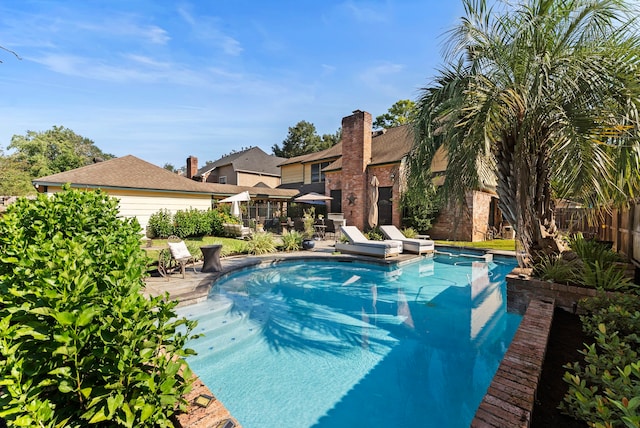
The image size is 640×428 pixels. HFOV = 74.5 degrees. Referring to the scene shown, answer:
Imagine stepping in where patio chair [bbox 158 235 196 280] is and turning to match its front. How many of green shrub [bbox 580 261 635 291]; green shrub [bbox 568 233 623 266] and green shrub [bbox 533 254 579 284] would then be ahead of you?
3

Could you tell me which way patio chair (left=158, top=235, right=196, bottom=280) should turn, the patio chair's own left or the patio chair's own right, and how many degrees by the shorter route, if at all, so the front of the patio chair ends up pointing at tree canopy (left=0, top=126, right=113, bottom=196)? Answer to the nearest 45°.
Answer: approximately 135° to the patio chair's own left

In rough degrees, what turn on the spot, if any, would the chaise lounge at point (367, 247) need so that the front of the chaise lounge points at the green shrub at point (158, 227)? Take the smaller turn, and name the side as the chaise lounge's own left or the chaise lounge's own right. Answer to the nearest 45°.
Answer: approximately 135° to the chaise lounge's own right

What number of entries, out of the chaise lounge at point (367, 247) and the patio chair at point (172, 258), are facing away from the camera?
0

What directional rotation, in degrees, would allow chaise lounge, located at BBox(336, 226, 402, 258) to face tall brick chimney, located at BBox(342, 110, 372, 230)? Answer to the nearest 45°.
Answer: approximately 135° to its left

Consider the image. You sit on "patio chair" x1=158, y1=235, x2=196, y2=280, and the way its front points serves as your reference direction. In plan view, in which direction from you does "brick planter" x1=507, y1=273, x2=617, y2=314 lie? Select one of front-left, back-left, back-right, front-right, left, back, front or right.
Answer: front

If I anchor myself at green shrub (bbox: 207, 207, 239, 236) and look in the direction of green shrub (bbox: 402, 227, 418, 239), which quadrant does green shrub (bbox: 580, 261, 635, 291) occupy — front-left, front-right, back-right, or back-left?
front-right

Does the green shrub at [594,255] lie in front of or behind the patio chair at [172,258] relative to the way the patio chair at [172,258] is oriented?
in front

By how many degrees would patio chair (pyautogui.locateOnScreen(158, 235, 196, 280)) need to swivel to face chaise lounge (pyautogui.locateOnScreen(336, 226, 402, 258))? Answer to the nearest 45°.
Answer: approximately 45° to its left

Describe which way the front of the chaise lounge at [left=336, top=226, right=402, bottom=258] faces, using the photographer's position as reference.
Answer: facing the viewer and to the right of the viewer

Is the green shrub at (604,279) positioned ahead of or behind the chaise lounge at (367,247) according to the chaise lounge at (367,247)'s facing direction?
ahead

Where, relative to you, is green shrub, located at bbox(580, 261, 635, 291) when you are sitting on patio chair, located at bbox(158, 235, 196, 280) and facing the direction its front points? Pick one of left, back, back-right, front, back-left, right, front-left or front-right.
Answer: front

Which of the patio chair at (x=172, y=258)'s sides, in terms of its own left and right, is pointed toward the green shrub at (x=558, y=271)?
front

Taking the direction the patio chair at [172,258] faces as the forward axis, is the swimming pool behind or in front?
in front

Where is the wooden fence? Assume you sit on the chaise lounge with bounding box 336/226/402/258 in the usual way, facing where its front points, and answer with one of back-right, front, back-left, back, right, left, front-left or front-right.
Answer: front

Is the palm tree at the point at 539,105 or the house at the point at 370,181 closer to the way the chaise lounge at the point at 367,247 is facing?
the palm tree
